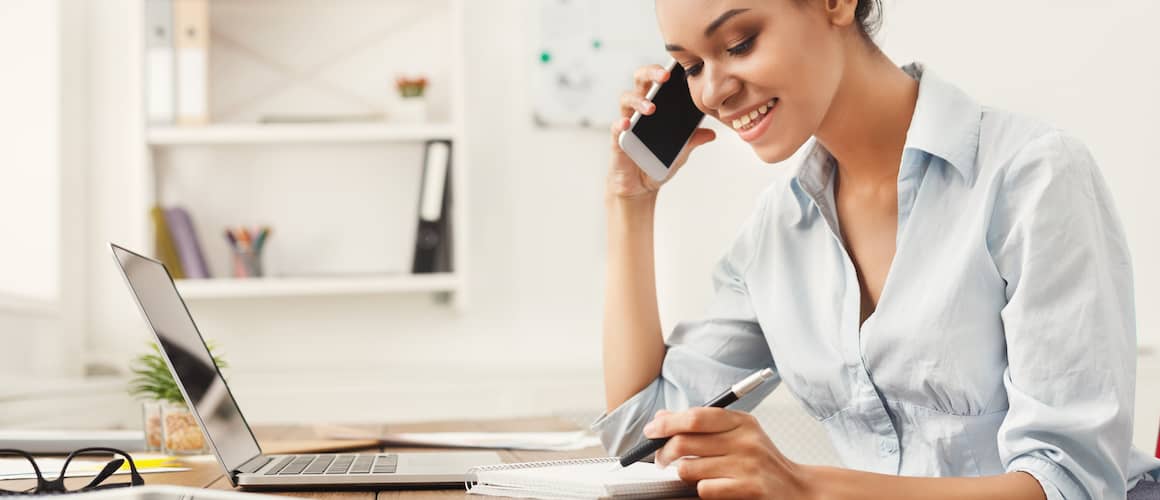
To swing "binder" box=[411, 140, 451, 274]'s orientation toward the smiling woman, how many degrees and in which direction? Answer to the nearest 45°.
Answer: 0° — it already faces them

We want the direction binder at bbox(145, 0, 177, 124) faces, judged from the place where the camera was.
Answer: facing the viewer

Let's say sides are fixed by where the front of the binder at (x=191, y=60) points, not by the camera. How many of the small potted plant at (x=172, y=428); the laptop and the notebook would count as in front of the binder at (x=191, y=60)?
3

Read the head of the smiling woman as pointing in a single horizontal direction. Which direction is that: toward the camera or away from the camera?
toward the camera

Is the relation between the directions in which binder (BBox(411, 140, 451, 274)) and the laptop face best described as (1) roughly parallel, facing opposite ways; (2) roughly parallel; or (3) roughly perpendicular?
roughly perpendicular

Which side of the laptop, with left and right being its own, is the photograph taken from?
right

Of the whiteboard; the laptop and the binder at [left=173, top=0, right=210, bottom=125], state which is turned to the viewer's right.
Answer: the laptop

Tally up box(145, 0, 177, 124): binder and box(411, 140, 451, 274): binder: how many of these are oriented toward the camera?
2

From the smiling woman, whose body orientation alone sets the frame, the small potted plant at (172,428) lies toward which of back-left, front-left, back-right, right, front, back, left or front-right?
front-right

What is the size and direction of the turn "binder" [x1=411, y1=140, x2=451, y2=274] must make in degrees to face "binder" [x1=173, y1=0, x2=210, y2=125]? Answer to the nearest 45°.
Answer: approximately 90° to its right

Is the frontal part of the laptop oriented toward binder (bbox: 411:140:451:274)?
no

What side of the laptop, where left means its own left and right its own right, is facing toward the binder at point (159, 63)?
left

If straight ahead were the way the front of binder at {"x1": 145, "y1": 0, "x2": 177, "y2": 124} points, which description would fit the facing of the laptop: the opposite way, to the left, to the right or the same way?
to the left

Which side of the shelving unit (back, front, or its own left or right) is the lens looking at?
front

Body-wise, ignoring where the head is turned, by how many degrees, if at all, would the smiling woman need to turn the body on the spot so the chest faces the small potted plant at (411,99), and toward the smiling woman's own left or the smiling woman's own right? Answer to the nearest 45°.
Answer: approximately 90° to the smiling woman's own right

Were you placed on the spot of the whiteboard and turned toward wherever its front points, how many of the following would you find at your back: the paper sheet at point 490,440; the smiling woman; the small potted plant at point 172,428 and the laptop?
0

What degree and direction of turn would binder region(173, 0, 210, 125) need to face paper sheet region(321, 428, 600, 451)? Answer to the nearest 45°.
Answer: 0° — it already faces it

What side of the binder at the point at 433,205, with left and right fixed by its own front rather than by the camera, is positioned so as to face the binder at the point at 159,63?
right
